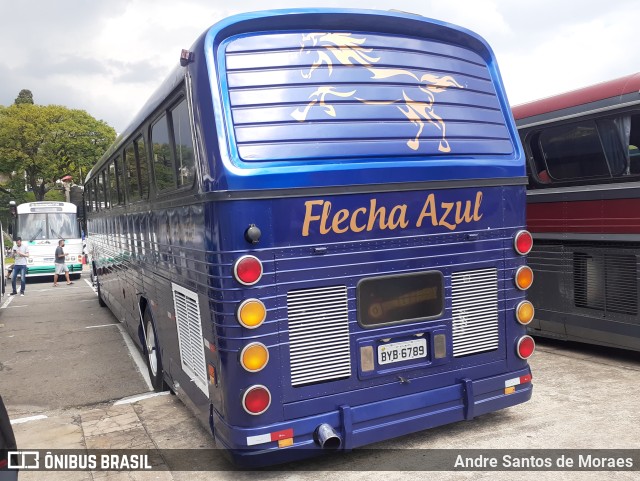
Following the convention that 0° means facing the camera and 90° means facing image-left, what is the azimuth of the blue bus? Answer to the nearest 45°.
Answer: approximately 135°

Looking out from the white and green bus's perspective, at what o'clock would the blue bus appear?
The blue bus is roughly at 12 o'clock from the white and green bus.

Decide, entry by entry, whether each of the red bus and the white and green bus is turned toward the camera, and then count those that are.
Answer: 1

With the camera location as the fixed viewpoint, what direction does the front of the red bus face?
facing away from the viewer and to the left of the viewer

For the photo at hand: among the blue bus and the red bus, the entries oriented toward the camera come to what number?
0

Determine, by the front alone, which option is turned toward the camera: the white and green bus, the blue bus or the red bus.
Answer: the white and green bus

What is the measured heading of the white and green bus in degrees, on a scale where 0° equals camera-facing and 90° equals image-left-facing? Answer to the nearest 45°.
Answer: approximately 0°

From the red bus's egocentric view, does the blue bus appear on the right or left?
on its left

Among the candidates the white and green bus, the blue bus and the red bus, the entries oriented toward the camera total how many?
1

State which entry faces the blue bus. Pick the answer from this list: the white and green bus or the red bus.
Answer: the white and green bus

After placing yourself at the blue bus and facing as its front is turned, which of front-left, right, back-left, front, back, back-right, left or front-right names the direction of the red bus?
right
